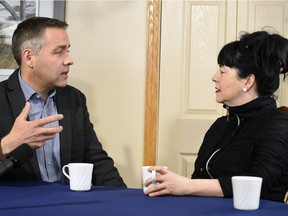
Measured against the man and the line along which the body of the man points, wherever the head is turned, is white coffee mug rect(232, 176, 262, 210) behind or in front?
in front

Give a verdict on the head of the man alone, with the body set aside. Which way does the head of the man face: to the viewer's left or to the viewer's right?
to the viewer's right

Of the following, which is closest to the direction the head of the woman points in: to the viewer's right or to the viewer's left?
to the viewer's left

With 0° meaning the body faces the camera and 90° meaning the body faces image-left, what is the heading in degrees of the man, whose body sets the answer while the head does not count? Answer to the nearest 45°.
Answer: approximately 315°

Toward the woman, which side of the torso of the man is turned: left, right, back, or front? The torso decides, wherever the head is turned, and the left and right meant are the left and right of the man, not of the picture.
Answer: front
